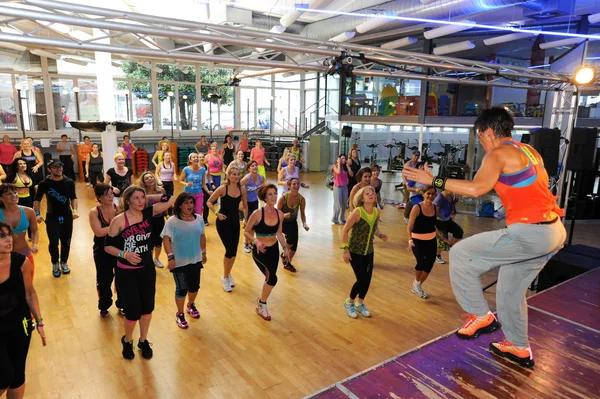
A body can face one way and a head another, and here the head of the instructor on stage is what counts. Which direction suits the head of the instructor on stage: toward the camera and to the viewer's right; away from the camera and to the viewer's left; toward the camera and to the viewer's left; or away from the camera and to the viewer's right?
away from the camera and to the viewer's left

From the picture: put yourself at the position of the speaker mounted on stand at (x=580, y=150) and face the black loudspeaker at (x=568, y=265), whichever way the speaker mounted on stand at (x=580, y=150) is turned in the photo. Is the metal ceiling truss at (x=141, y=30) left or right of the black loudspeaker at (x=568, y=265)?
right

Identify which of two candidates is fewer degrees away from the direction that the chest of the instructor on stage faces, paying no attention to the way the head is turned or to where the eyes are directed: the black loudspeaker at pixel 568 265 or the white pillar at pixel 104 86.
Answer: the white pillar

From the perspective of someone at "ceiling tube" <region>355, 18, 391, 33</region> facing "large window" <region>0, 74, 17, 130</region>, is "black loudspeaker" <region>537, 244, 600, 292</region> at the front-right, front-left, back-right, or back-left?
back-left

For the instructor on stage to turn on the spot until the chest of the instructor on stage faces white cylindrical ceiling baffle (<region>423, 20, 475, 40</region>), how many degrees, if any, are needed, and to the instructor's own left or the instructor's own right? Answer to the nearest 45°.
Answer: approximately 90° to the instructor's own right

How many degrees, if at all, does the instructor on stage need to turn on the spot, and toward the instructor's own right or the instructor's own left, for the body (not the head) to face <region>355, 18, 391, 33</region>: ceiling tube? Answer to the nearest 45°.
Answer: approximately 90° to the instructor's own right

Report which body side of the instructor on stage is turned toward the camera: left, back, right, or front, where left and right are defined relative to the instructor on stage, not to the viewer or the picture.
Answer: left

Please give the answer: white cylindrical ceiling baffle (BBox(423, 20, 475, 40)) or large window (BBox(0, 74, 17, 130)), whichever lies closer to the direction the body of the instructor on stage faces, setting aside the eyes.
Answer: the large window

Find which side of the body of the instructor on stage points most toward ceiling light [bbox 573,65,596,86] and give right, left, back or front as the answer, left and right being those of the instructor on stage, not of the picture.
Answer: right

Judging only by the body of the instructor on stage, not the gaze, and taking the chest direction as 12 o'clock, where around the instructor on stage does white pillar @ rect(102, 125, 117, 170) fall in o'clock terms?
The white pillar is roughly at 1 o'clock from the instructor on stage.
